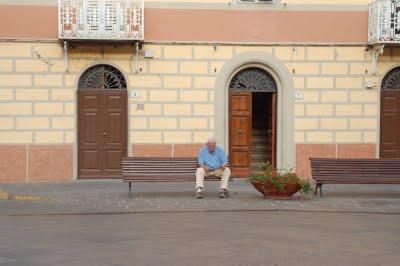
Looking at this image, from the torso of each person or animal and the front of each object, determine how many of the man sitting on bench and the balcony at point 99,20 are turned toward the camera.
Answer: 2

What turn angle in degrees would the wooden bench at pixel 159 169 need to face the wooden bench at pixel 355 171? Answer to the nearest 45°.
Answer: approximately 90° to its left

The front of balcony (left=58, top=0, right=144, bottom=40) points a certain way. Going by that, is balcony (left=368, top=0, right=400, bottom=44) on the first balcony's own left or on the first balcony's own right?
on the first balcony's own left

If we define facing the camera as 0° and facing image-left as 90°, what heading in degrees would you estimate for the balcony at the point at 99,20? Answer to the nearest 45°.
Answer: approximately 0°

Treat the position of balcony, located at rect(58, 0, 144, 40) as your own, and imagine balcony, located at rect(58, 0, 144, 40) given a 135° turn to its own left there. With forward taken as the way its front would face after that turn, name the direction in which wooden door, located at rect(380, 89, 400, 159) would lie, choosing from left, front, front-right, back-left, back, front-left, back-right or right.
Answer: front-right

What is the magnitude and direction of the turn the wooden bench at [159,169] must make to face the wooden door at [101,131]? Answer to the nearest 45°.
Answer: approximately 135° to its right

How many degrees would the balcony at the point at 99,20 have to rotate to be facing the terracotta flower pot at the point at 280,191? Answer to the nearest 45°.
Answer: approximately 45° to its left

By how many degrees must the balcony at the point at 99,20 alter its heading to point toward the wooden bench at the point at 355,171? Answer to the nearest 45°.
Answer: approximately 45° to its left
